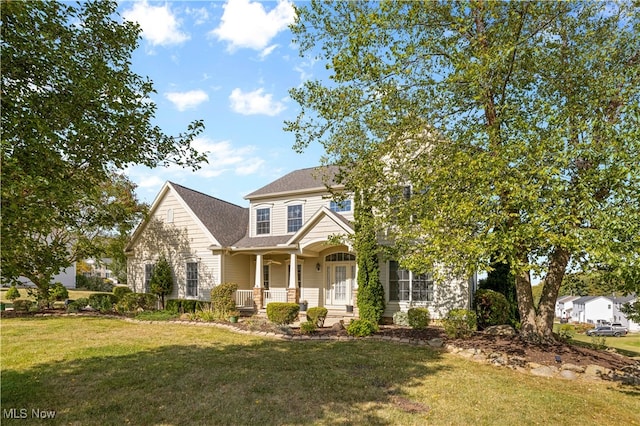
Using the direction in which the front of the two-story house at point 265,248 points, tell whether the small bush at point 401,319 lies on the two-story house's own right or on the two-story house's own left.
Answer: on the two-story house's own left

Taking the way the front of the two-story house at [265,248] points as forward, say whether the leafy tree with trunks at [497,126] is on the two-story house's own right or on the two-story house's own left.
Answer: on the two-story house's own left

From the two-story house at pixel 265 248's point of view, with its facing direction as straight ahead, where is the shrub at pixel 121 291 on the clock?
The shrub is roughly at 2 o'clock from the two-story house.

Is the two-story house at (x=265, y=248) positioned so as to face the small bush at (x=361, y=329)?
no

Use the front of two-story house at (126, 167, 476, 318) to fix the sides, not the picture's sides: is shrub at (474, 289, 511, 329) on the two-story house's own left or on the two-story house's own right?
on the two-story house's own left

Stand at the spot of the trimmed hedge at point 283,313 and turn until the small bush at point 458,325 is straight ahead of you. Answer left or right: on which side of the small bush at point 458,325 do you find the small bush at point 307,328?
right

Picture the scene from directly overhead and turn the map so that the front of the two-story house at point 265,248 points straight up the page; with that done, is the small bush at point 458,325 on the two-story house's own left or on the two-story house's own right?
on the two-story house's own left

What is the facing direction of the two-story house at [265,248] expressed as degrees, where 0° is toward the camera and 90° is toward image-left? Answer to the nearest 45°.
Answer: approximately 45°
